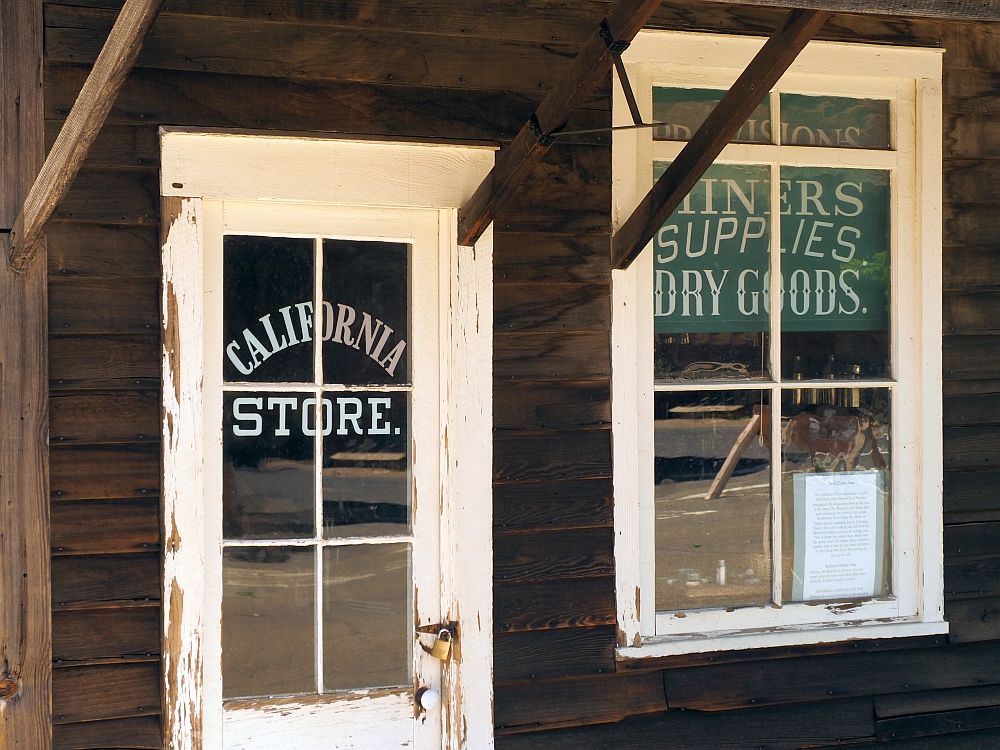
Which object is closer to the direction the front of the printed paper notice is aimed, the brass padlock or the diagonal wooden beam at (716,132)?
the diagonal wooden beam

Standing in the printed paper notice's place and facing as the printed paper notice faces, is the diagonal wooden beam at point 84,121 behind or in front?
in front

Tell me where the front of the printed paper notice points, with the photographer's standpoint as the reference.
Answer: facing the viewer

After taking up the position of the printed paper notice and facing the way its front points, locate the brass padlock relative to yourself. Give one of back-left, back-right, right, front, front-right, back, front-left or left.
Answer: front-right

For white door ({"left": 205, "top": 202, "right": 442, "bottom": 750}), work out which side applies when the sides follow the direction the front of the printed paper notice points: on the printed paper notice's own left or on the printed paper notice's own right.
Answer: on the printed paper notice's own right

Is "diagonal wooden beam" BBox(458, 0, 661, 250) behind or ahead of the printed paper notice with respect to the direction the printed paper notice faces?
ahead

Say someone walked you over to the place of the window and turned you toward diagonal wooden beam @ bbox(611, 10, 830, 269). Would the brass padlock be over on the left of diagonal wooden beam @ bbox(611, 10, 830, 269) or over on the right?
right
